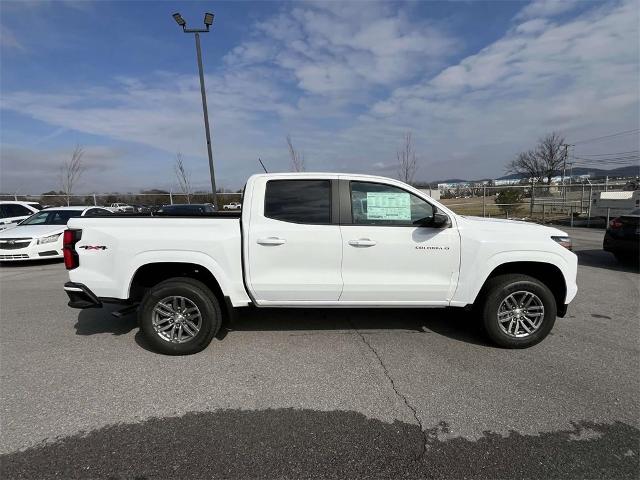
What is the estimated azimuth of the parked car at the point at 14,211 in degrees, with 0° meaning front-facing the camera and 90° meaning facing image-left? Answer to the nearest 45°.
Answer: approximately 45°

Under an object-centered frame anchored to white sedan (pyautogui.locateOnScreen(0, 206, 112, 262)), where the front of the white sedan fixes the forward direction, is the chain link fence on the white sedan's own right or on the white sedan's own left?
on the white sedan's own left

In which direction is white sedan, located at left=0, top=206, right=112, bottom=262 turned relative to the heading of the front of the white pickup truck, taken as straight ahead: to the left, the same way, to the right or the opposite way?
to the right

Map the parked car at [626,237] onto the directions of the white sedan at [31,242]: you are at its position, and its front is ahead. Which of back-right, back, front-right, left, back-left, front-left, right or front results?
left

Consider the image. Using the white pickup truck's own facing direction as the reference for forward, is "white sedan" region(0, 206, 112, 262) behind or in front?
behind

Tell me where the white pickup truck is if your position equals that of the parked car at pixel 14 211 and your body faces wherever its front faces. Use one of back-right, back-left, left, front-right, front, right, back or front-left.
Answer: front-left

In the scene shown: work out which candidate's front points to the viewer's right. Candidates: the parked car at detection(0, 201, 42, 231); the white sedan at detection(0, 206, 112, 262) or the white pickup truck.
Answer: the white pickup truck

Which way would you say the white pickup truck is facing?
to the viewer's right

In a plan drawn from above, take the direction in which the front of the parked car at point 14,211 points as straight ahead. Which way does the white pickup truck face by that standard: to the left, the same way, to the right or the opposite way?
to the left

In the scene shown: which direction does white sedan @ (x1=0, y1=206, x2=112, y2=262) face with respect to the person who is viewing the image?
facing the viewer and to the left of the viewer

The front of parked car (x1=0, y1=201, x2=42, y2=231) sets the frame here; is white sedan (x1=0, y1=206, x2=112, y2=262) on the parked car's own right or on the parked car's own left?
on the parked car's own left

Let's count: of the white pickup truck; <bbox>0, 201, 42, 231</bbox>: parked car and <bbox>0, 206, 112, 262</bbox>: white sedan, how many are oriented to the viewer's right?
1

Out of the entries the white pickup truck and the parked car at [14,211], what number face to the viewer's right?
1
